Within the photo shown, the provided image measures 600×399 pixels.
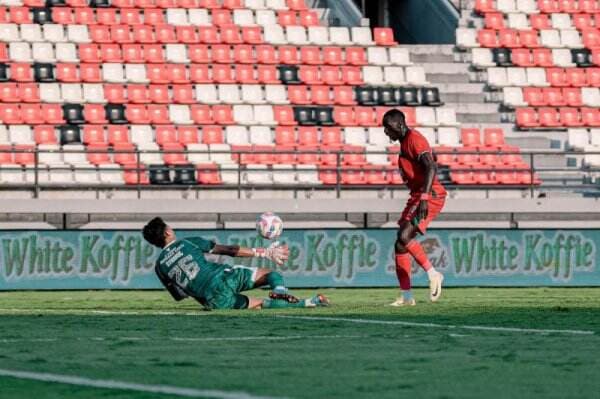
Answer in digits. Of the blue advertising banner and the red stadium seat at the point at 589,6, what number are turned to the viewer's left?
0

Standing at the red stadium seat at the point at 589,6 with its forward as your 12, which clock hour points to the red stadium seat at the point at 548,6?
the red stadium seat at the point at 548,6 is roughly at 2 o'clock from the red stadium seat at the point at 589,6.

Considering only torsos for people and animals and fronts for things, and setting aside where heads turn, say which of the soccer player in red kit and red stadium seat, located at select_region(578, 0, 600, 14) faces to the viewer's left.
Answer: the soccer player in red kit

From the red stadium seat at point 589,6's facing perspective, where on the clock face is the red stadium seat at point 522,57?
the red stadium seat at point 522,57 is roughly at 1 o'clock from the red stadium seat at point 589,6.

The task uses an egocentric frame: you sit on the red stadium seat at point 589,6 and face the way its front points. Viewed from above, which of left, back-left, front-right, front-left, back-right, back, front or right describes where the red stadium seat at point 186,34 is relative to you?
front-right

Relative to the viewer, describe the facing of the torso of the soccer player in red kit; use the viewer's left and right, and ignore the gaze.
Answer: facing to the left of the viewer

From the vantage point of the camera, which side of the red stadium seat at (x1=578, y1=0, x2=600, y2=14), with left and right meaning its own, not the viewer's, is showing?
front

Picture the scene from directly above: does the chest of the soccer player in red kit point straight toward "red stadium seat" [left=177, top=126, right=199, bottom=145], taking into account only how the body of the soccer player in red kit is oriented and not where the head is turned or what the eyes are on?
no

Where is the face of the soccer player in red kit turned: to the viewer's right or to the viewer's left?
to the viewer's left

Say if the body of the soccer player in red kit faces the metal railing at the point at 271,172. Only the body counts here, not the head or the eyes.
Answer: no

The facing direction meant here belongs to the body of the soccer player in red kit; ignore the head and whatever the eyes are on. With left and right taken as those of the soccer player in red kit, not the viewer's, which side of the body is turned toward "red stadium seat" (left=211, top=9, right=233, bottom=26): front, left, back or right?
right

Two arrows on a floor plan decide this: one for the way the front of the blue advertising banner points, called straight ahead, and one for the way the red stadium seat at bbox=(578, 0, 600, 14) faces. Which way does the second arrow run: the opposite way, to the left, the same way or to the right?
the same way

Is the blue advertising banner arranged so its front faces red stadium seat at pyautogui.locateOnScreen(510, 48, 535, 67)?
no

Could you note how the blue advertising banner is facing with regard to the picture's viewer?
facing the viewer
